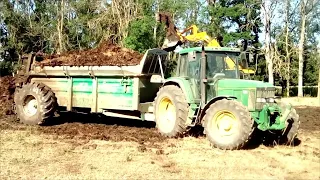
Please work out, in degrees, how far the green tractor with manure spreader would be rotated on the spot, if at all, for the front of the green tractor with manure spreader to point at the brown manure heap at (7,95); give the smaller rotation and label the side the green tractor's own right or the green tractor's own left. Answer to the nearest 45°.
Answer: approximately 180°

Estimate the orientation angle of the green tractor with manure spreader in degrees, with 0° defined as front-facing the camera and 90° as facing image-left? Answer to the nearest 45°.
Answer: approximately 315°
